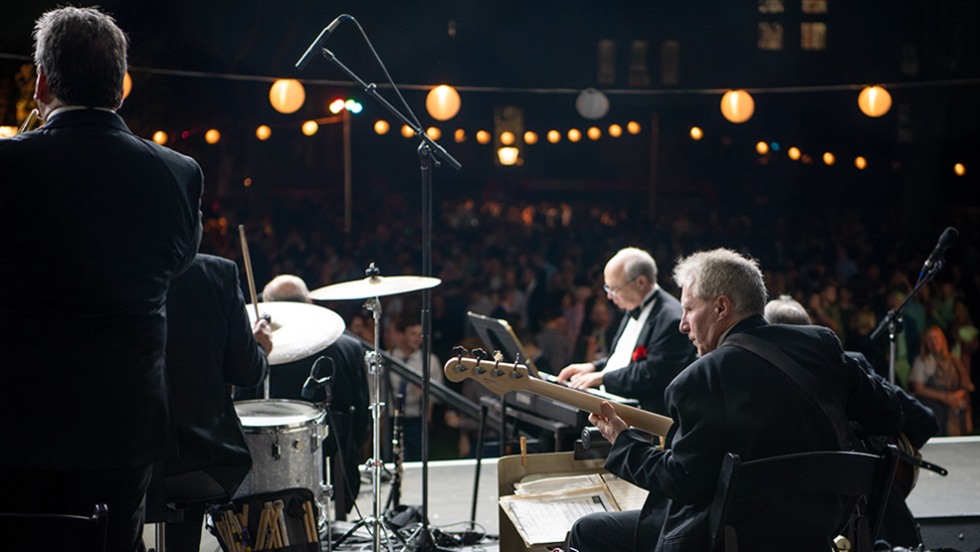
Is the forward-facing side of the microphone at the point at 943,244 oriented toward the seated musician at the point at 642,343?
no

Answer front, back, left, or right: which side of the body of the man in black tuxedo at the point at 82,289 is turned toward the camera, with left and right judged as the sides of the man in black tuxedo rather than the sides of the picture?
back

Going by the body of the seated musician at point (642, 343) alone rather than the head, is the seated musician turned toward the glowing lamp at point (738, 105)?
no

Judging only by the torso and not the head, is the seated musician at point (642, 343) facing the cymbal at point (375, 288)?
yes

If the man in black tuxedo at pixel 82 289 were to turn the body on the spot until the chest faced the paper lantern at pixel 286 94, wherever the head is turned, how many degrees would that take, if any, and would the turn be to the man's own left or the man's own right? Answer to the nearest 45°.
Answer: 0° — they already face it

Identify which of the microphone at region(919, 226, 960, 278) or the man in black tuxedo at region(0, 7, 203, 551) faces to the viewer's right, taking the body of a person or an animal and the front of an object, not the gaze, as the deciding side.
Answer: the microphone

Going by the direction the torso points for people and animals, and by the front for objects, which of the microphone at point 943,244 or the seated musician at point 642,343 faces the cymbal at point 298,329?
the seated musician

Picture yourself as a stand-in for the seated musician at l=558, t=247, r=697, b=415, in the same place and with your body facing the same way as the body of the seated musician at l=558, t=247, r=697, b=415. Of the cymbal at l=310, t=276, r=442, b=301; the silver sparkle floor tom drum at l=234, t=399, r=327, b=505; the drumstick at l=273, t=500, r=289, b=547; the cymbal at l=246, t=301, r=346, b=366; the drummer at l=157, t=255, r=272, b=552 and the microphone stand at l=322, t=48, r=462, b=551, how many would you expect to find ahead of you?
6

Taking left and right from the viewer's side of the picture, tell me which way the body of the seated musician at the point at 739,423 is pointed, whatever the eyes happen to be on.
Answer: facing away from the viewer and to the left of the viewer

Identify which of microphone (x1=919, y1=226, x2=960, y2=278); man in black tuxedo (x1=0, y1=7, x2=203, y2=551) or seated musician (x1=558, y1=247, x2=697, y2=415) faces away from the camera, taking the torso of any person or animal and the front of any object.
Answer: the man in black tuxedo

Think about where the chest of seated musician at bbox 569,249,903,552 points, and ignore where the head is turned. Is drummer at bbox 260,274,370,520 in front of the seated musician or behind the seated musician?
in front

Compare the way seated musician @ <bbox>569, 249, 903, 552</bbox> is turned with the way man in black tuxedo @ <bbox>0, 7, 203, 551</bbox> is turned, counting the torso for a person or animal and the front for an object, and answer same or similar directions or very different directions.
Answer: same or similar directions

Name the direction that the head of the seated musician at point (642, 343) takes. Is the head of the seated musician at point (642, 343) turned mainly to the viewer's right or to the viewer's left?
to the viewer's left

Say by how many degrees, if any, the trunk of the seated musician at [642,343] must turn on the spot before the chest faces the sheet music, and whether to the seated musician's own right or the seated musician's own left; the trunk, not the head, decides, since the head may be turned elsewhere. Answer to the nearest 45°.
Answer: approximately 45° to the seated musician's own left
